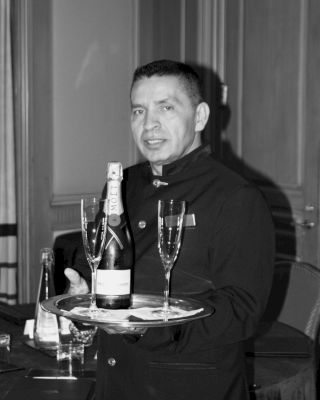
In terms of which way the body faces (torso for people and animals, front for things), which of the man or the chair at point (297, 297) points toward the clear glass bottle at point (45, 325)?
the chair

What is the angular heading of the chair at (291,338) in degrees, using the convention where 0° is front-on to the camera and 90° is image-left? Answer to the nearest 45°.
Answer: approximately 45°

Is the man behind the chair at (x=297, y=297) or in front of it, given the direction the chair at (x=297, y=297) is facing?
in front

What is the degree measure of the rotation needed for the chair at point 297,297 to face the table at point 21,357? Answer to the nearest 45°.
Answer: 0° — it already faces it

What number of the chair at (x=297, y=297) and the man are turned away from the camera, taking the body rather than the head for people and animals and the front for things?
0

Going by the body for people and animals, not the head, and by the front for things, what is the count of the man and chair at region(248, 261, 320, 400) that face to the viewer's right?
0

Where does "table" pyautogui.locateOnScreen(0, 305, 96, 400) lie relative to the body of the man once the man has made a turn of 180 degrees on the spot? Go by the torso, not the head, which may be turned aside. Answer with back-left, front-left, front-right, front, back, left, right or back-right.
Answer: left

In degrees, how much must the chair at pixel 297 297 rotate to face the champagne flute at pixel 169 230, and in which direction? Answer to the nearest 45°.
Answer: approximately 45° to its left

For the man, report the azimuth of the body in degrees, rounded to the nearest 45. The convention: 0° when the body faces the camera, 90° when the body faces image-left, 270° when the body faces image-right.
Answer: approximately 45°

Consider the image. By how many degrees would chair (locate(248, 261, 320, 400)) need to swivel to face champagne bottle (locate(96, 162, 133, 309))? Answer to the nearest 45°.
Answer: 0° — it already faces it

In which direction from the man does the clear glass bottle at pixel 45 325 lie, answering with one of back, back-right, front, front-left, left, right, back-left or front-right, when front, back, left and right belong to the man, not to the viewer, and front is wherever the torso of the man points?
right

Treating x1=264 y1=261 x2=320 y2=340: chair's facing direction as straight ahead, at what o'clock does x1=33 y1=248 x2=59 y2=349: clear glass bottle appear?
The clear glass bottle is roughly at 12 o'clock from the chair.
